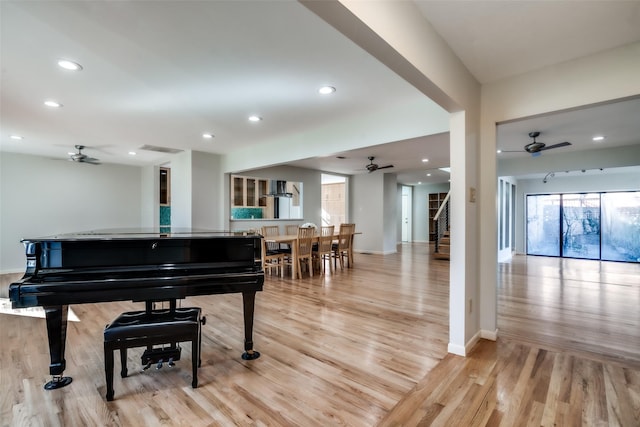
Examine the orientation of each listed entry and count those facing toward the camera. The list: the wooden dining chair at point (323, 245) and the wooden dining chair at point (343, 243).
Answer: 0

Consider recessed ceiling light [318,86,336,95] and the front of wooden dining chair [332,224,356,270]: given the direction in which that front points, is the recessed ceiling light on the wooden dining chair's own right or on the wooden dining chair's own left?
on the wooden dining chair's own left

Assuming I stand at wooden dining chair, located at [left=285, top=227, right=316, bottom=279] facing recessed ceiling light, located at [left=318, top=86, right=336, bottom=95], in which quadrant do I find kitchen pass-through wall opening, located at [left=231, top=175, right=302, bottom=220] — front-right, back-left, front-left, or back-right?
back-right

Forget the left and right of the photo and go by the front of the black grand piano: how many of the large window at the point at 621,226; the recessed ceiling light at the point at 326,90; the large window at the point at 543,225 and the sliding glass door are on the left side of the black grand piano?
4

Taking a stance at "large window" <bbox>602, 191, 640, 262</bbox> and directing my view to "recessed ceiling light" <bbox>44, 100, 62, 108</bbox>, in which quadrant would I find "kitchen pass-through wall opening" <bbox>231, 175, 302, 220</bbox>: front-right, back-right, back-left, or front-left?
front-right

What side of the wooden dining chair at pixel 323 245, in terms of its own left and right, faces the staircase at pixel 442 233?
right

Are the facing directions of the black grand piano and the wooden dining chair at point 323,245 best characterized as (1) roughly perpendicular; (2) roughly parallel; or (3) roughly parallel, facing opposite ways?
roughly parallel, facing opposite ways

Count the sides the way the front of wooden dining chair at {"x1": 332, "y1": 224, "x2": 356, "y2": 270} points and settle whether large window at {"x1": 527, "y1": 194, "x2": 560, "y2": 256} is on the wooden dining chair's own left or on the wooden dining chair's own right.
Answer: on the wooden dining chair's own right

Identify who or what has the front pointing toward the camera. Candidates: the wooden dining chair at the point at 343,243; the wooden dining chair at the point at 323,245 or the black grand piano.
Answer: the black grand piano

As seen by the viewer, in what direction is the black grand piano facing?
toward the camera

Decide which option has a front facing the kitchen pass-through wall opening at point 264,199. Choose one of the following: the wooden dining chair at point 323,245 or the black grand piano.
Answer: the wooden dining chair

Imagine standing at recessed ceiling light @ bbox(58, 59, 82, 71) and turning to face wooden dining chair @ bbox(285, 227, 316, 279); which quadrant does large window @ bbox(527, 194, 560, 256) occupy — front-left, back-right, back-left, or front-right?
front-right

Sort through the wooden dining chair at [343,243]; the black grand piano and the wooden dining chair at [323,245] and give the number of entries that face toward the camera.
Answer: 1

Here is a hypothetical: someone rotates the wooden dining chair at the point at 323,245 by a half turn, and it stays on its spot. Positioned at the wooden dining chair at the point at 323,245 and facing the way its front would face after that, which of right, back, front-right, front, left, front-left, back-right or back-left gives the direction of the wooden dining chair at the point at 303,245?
right

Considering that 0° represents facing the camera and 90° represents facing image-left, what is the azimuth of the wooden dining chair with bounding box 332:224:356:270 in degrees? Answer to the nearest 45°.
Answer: approximately 135°

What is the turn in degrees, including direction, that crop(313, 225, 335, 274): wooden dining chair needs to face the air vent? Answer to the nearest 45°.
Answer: approximately 45° to its left

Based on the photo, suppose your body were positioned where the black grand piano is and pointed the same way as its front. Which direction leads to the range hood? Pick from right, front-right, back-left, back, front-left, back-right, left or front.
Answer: back-left

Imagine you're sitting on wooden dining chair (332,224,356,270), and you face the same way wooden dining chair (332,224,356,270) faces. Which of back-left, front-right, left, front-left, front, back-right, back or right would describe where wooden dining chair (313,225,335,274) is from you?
left

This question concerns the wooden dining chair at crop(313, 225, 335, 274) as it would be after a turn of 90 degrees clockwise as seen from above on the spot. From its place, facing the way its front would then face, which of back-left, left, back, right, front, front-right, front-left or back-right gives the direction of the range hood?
left
